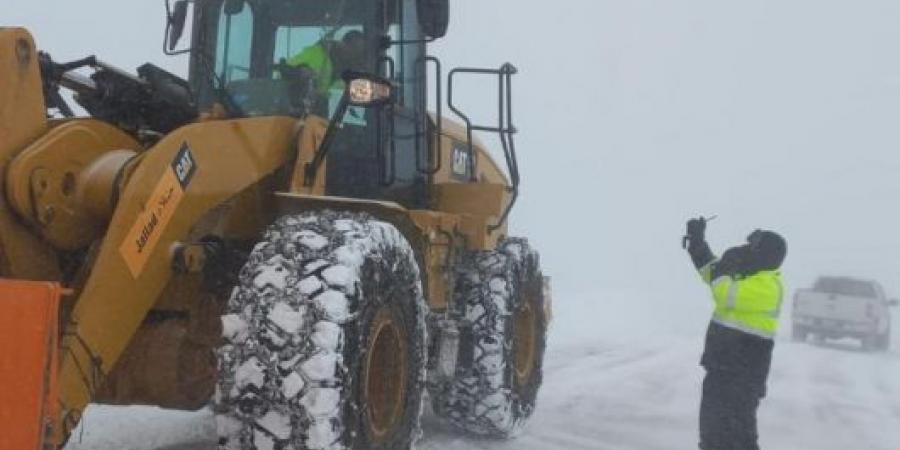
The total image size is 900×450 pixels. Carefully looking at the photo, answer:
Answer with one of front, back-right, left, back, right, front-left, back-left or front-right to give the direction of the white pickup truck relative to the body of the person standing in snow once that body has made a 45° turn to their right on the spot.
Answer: front-right

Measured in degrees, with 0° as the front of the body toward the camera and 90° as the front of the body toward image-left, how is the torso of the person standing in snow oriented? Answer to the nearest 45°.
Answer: approximately 90°

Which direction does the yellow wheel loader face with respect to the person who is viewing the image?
facing the viewer and to the left of the viewer

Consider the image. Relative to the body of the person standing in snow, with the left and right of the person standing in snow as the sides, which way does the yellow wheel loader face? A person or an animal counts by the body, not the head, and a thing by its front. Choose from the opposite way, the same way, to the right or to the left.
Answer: to the left

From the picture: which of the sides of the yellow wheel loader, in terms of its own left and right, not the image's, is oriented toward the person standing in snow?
back

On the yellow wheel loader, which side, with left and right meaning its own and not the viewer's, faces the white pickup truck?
back

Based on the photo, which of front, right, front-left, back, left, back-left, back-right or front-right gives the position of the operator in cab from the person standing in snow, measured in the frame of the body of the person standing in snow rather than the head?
front-left
